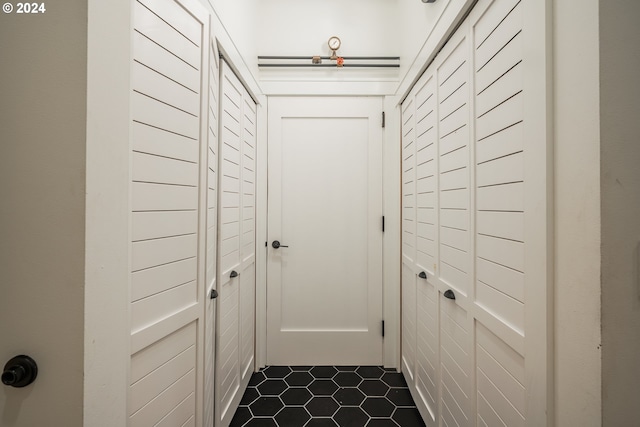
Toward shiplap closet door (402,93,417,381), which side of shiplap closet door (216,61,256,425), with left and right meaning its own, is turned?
front

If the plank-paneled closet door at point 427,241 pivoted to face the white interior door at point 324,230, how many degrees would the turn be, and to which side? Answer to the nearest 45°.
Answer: approximately 45° to its right

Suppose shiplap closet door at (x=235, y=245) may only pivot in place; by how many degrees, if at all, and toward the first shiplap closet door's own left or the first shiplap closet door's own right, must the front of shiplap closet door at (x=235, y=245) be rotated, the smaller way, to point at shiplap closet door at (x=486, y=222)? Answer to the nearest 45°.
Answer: approximately 45° to the first shiplap closet door's own right

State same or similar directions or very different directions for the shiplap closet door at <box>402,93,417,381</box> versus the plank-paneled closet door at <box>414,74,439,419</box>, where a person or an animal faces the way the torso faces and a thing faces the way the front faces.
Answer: same or similar directions

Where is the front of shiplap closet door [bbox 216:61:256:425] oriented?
to the viewer's right

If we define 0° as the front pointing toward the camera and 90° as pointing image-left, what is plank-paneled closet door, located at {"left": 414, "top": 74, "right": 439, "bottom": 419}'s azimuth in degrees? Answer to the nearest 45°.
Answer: approximately 90°

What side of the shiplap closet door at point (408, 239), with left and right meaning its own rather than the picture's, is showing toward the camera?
left
